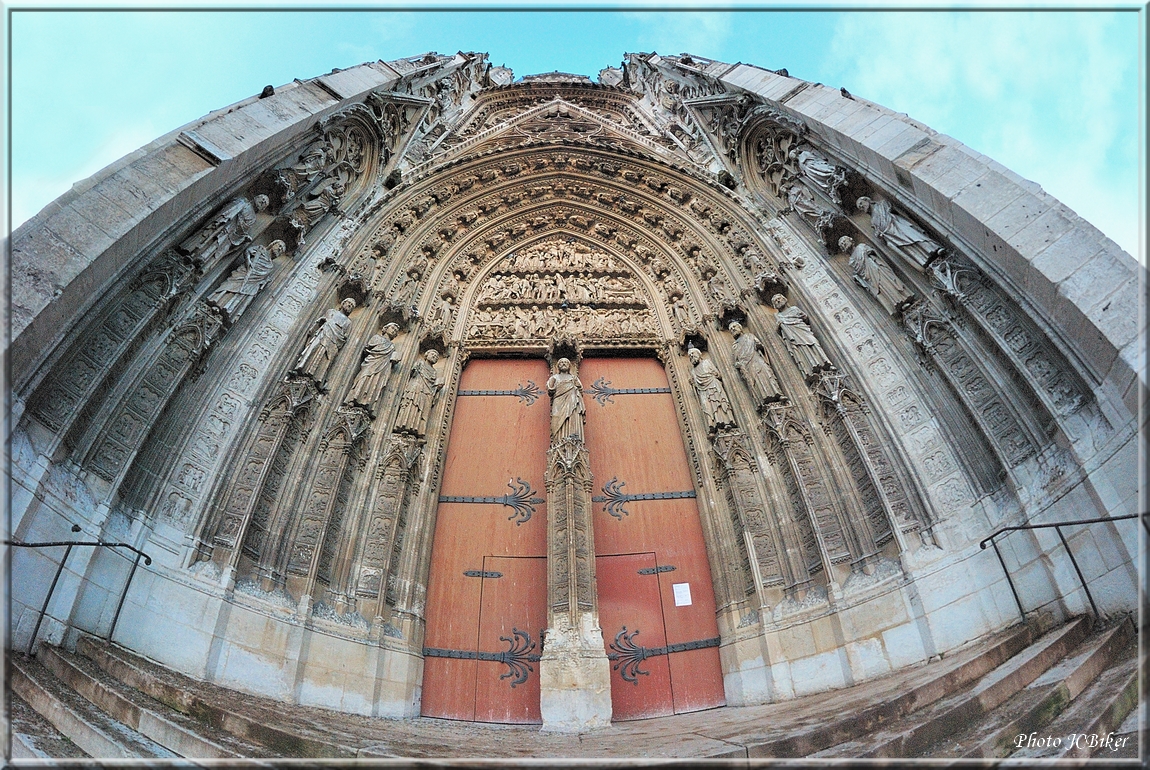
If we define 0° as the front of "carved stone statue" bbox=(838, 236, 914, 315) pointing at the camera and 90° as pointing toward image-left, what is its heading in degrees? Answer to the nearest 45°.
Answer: approximately 45°

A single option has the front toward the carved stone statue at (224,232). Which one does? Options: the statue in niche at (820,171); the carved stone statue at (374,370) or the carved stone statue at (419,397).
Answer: the statue in niche

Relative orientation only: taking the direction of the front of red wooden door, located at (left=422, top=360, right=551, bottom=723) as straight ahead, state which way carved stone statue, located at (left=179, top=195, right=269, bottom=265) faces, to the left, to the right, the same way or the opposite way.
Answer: to the left

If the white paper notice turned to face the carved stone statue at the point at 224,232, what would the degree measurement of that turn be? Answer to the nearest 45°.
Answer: approximately 45° to its right

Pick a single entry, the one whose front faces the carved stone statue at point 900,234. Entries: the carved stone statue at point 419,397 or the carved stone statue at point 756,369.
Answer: the carved stone statue at point 419,397

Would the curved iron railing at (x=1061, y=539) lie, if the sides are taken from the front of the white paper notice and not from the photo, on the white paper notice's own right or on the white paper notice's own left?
on the white paper notice's own left

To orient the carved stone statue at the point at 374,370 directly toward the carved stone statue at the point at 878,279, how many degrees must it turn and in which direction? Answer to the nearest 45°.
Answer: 0° — it already faces it

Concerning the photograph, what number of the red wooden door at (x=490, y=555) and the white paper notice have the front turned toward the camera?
2

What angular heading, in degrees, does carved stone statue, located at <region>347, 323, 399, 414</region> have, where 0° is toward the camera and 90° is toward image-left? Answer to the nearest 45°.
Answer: approximately 315°
